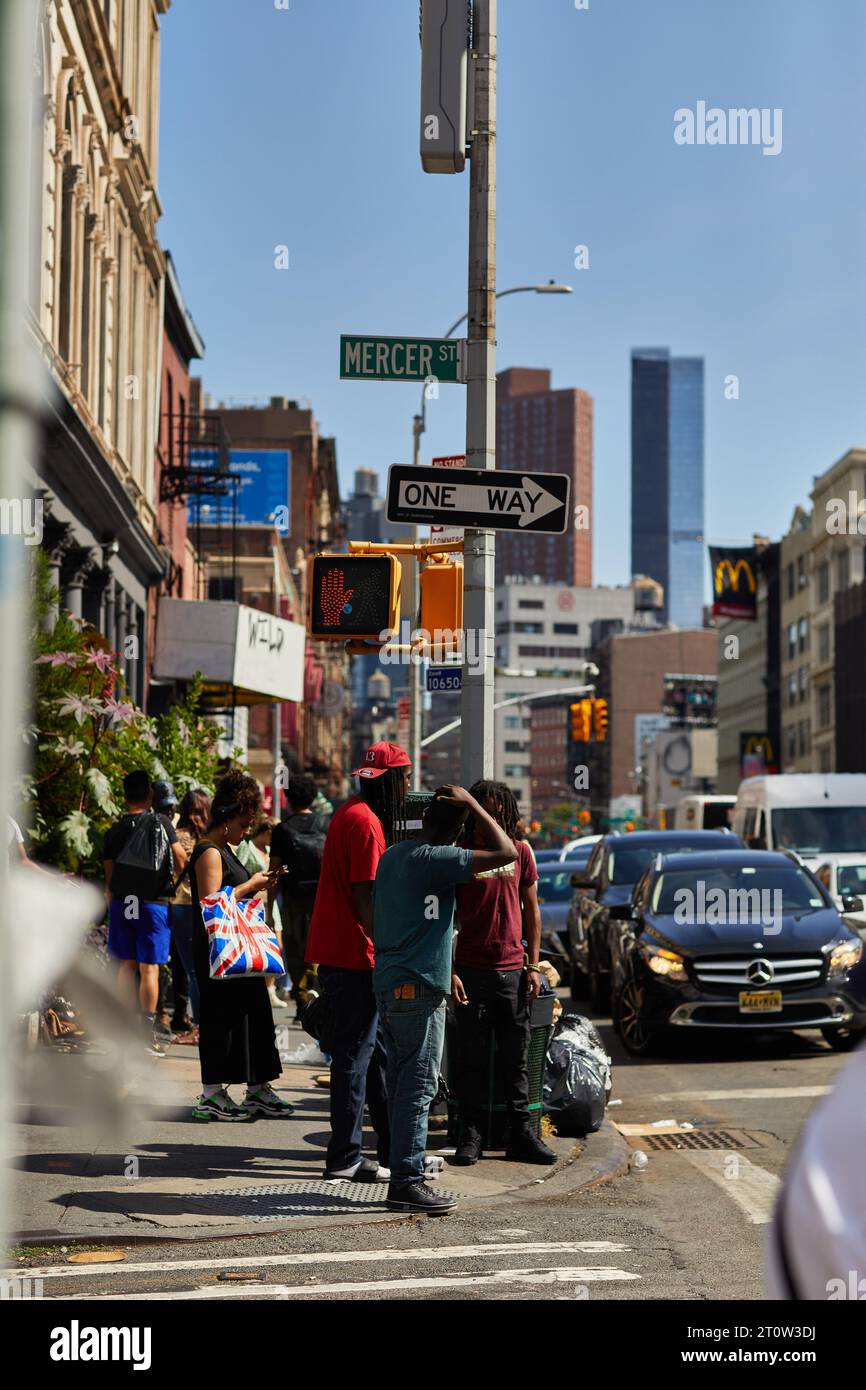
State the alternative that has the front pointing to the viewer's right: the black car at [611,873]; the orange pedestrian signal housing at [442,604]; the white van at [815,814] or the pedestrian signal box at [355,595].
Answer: the orange pedestrian signal housing

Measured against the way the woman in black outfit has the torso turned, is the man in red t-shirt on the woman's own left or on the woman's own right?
on the woman's own right

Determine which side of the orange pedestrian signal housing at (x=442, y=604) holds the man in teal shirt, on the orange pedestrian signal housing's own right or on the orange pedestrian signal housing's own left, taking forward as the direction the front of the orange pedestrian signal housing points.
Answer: on the orange pedestrian signal housing's own right

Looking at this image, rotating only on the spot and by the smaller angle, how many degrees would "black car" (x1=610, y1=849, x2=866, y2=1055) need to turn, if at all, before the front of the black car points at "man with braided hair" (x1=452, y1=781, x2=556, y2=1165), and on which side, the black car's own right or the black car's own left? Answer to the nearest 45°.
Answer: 0° — it already faces them

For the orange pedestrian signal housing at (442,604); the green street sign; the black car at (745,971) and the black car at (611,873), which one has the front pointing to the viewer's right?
the orange pedestrian signal housing

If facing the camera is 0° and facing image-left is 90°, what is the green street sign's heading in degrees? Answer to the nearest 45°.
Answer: approximately 0°

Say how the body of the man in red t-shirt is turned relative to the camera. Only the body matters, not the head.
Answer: to the viewer's right

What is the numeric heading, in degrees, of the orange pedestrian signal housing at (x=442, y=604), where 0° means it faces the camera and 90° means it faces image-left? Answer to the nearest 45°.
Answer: approximately 270°

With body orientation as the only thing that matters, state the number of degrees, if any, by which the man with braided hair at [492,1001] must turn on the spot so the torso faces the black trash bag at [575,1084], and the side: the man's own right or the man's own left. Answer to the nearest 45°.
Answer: approximately 135° to the man's own left
